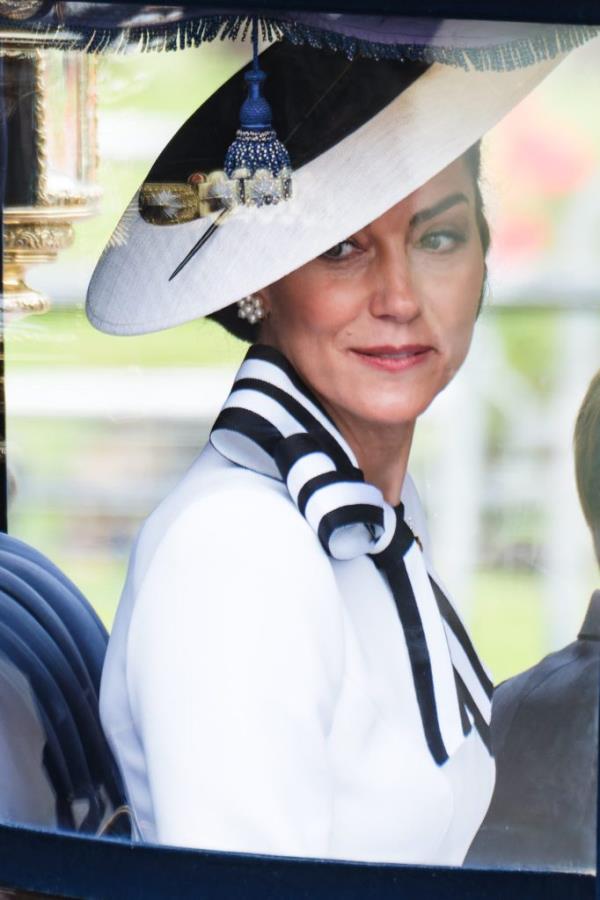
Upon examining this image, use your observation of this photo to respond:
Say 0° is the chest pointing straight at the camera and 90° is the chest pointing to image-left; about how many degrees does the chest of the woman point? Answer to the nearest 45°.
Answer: approximately 315°
